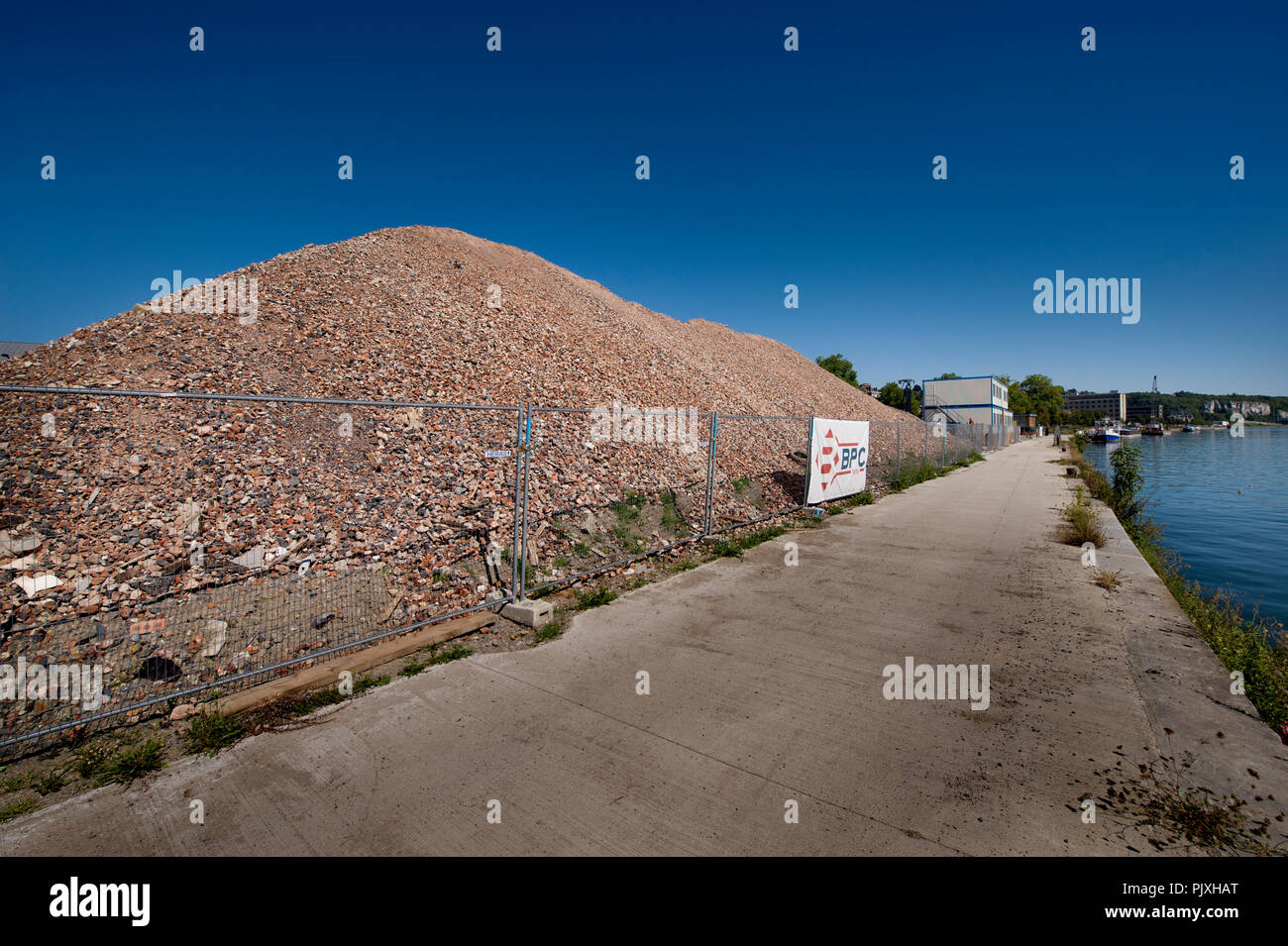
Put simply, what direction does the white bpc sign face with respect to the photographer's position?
facing the viewer and to the right of the viewer

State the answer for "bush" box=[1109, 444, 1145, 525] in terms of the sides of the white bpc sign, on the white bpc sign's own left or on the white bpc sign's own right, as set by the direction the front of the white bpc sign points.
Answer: on the white bpc sign's own left

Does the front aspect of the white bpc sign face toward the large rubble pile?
no

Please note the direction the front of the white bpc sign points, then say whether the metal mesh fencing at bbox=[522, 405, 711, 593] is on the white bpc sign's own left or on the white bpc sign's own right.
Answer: on the white bpc sign's own right
